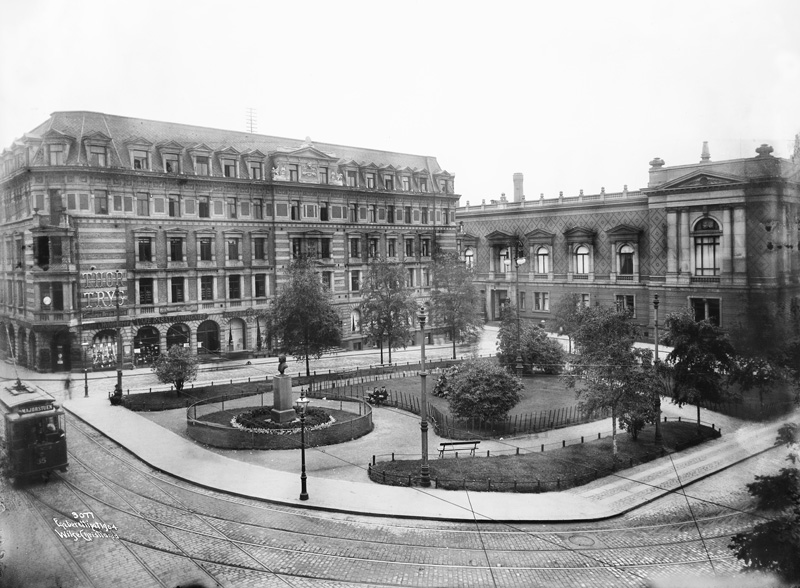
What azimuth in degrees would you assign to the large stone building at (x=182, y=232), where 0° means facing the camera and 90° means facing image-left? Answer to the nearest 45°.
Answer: approximately 315°

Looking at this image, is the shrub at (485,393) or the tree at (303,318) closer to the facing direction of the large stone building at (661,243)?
the shrub

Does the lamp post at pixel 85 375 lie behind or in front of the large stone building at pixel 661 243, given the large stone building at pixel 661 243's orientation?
in front

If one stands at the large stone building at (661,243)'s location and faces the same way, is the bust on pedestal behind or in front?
in front

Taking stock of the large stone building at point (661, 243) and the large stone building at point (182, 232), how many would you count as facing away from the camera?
0

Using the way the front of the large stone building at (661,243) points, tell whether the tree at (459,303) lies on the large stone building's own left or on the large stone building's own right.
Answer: on the large stone building's own right

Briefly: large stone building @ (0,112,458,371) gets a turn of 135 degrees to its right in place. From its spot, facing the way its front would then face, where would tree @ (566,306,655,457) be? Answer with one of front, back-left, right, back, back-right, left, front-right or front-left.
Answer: back-left

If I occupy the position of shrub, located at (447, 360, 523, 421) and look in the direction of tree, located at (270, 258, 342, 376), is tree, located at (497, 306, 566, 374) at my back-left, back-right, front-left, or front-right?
front-right

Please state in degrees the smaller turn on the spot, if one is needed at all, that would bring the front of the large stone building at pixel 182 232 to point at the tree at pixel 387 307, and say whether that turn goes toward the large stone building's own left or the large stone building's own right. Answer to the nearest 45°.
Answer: approximately 45° to the large stone building's own left
